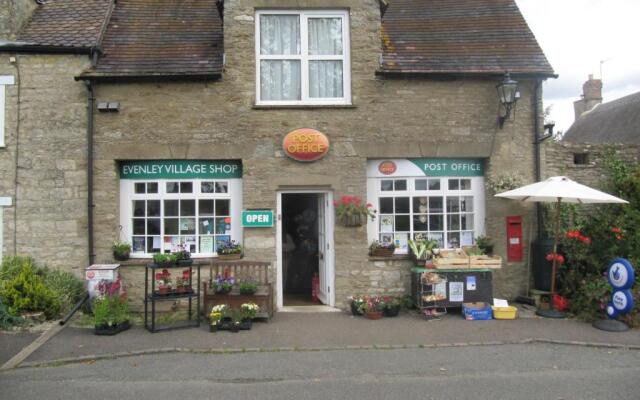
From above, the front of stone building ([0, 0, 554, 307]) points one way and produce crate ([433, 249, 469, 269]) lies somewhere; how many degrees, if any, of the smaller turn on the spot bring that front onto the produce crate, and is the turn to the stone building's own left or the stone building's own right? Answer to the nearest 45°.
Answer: approximately 90° to the stone building's own left

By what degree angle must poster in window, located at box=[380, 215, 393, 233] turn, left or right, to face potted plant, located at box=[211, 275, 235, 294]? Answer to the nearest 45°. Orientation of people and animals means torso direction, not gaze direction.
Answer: approximately 45° to its right

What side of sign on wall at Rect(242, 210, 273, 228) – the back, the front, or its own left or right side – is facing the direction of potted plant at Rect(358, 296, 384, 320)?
left

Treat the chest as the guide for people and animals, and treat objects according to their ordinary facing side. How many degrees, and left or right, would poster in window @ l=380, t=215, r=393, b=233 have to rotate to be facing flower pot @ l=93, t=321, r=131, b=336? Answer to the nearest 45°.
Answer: approximately 45° to its right

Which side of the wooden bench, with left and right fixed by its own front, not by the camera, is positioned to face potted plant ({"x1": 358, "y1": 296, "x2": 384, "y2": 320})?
left

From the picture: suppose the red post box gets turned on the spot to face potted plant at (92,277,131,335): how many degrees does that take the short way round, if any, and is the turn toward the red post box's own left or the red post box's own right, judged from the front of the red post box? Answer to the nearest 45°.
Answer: approximately 45° to the red post box's own right

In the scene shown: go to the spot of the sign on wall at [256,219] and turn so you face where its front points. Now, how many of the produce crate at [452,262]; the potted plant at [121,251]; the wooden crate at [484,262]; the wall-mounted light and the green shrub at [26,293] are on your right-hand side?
2
